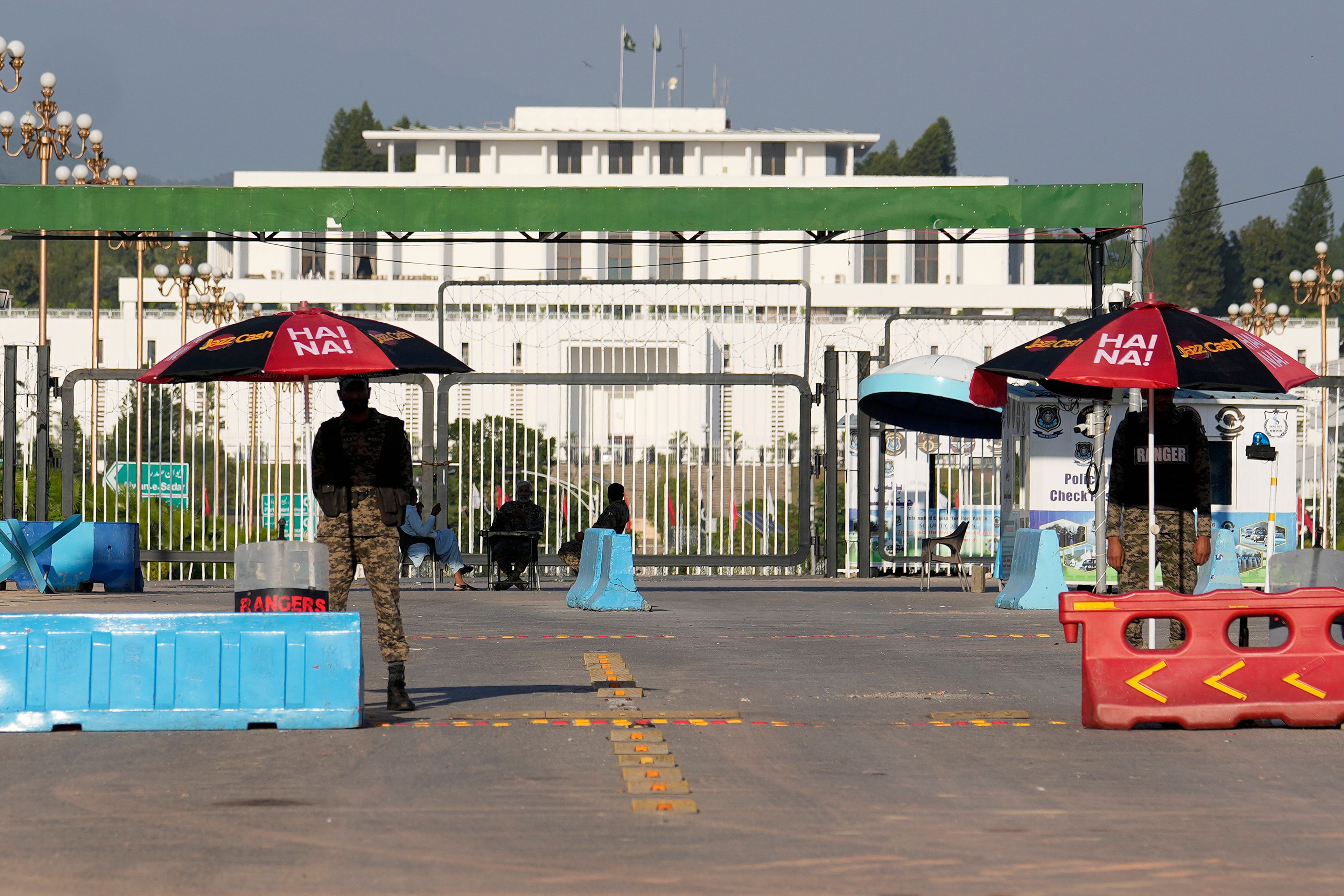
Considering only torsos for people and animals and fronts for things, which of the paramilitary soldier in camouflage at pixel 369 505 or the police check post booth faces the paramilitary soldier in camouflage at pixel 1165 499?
the police check post booth

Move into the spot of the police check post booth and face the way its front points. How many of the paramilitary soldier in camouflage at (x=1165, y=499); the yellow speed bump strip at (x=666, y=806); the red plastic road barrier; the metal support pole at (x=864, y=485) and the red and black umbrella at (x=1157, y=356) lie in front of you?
4

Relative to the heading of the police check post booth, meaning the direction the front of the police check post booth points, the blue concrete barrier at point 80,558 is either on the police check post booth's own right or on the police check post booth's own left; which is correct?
on the police check post booth's own right

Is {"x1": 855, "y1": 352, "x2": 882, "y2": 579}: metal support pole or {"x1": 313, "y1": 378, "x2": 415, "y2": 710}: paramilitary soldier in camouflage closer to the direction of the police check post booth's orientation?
the paramilitary soldier in camouflage

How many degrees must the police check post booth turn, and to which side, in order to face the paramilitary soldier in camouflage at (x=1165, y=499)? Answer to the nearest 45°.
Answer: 0° — it already faces them

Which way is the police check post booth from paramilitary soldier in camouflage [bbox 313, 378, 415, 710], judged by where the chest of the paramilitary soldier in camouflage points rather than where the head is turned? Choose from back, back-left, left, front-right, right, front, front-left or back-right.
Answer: back-left

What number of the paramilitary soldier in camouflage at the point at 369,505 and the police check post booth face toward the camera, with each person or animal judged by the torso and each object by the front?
2

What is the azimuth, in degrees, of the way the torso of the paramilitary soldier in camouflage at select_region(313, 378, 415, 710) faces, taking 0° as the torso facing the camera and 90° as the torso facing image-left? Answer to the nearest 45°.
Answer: approximately 0°

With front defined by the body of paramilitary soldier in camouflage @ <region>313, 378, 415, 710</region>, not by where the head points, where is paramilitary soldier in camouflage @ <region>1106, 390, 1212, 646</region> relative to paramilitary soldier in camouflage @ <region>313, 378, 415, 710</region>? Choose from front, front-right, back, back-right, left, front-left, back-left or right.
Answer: left

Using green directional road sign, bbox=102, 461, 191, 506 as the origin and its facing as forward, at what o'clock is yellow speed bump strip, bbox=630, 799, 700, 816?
The yellow speed bump strip is roughly at 12 o'clock from the green directional road sign.
